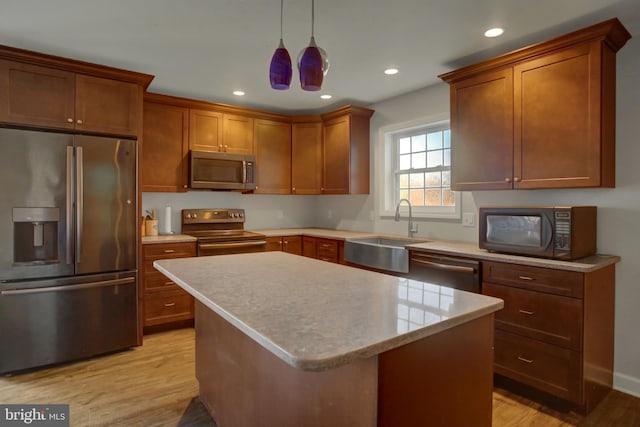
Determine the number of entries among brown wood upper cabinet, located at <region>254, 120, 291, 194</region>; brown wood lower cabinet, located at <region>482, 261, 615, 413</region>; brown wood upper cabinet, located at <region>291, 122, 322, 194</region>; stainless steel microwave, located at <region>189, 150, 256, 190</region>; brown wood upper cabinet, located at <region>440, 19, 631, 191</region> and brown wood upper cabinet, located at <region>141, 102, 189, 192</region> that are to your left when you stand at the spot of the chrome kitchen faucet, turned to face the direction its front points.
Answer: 2

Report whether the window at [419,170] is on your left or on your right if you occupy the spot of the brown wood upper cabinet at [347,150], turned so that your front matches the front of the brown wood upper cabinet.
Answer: on your left

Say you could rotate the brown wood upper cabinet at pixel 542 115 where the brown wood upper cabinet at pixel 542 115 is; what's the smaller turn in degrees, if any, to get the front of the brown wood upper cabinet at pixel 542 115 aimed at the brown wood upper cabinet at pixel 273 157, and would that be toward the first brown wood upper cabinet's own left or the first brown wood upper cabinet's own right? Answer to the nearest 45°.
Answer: approximately 45° to the first brown wood upper cabinet's own right

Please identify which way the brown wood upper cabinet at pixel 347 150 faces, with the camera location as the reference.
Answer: facing the viewer and to the left of the viewer

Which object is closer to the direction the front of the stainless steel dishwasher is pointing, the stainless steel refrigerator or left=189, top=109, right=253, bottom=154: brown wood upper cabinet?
the stainless steel refrigerator

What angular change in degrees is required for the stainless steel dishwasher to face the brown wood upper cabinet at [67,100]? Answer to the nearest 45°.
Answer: approximately 45° to its right

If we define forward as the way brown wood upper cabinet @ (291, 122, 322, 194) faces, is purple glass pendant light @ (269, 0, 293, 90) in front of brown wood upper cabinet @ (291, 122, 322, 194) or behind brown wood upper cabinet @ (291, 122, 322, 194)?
in front

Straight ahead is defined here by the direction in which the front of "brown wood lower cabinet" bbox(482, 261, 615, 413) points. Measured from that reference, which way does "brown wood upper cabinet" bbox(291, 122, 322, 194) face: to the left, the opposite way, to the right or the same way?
to the left

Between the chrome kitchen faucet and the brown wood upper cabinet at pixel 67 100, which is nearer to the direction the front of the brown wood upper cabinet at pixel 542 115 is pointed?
the brown wood upper cabinet

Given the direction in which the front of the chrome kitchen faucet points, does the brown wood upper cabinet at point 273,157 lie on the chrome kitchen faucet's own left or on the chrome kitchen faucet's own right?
on the chrome kitchen faucet's own right

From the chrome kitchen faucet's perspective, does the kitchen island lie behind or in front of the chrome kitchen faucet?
in front

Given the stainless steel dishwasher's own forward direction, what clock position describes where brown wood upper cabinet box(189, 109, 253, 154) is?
The brown wood upper cabinet is roughly at 2 o'clock from the stainless steel dishwasher.

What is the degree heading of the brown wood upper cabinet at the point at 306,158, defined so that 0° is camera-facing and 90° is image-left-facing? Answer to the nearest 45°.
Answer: approximately 0°

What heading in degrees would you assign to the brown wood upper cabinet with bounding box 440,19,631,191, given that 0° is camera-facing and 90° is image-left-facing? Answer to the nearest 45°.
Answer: approximately 45°

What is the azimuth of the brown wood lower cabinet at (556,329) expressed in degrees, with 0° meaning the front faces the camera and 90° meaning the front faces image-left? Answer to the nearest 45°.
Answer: approximately 45°

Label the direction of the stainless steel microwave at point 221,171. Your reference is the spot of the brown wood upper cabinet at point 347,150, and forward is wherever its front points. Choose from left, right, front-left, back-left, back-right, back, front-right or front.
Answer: front-right

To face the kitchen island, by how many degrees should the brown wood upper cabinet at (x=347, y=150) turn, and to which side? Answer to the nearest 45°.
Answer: approximately 45° to its left
